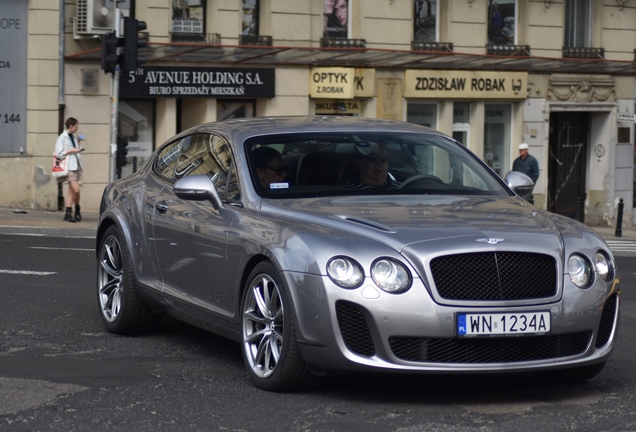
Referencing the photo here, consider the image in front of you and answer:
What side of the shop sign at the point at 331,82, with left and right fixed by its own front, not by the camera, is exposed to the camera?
front

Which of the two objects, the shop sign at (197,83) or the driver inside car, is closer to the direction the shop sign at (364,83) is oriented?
the driver inside car

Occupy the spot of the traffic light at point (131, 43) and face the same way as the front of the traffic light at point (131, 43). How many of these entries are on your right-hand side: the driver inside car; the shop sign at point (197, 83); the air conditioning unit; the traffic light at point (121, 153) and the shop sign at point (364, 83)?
1

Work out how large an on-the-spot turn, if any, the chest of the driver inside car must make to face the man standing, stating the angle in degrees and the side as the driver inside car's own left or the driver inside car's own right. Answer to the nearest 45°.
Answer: approximately 135° to the driver inside car's own left

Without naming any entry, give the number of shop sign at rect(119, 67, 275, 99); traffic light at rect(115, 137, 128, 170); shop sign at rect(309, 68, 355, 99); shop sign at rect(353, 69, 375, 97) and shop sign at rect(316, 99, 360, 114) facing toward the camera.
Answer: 4

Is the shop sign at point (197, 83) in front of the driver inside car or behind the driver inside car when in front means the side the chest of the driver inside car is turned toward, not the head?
behind

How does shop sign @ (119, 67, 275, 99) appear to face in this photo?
toward the camera

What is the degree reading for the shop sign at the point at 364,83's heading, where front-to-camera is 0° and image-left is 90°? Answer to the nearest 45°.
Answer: approximately 0°

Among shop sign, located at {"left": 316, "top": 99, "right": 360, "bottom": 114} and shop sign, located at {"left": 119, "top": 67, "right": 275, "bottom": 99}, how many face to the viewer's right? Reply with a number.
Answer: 0
